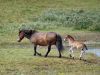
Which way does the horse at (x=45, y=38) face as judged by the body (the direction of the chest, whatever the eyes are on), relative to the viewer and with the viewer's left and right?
facing to the left of the viewer
